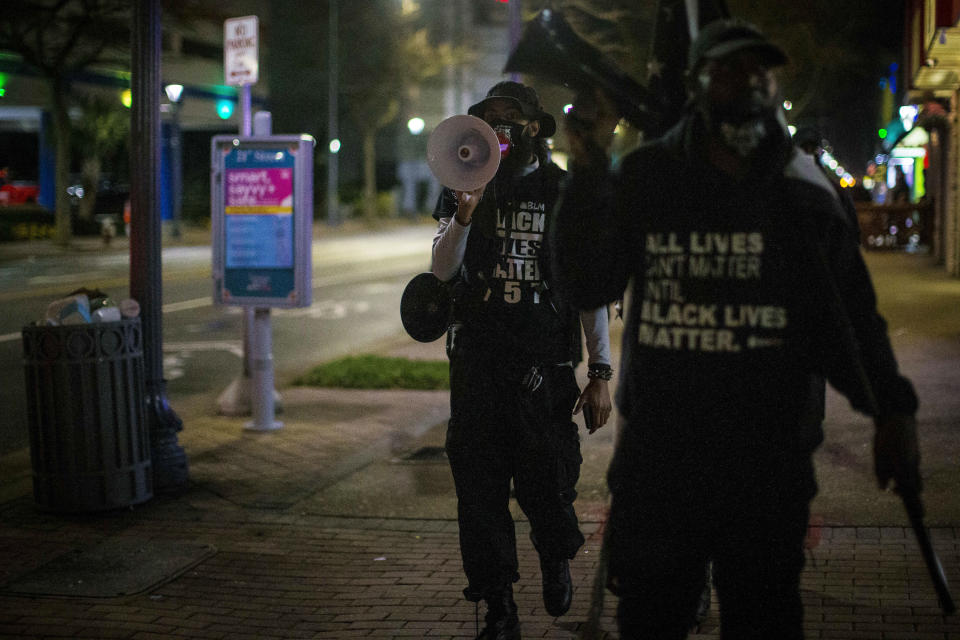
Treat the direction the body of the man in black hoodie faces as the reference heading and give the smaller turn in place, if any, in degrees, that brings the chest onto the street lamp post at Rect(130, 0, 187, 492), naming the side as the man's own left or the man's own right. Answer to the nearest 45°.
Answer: approximately 135° to the man's own right

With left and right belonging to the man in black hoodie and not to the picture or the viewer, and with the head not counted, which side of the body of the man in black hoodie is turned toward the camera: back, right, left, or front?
front

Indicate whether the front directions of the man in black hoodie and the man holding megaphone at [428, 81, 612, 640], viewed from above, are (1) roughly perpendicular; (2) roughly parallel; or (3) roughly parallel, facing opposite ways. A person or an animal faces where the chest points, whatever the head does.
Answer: roughly parallel

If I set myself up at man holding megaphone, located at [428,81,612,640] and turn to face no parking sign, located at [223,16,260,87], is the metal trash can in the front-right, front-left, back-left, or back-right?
front-left

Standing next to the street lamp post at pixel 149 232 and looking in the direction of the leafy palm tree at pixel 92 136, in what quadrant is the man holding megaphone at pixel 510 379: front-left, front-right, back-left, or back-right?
back-right

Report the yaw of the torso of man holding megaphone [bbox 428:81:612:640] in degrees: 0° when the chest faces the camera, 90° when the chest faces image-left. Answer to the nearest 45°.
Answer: approximately 0°

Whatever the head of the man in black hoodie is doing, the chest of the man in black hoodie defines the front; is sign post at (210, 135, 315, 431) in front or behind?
behind

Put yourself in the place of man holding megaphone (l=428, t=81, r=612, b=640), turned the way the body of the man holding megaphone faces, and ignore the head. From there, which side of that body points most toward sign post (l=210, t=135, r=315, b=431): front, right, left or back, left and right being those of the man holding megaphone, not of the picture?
back

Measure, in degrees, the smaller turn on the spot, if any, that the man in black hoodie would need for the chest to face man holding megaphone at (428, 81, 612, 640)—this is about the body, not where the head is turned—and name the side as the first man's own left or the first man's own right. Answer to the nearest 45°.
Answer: approximately 135° to the first man's own right

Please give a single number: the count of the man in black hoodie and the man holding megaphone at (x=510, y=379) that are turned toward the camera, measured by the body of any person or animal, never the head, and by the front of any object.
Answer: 2

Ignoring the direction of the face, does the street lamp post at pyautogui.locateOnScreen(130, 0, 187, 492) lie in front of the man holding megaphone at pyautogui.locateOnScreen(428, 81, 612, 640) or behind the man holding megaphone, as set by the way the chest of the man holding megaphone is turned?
behind
